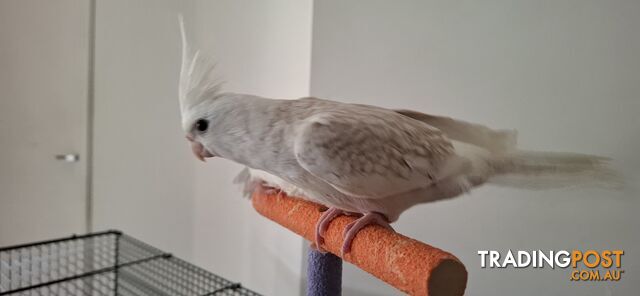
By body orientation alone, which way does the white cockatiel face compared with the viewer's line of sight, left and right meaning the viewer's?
facing to the left of the viewer
